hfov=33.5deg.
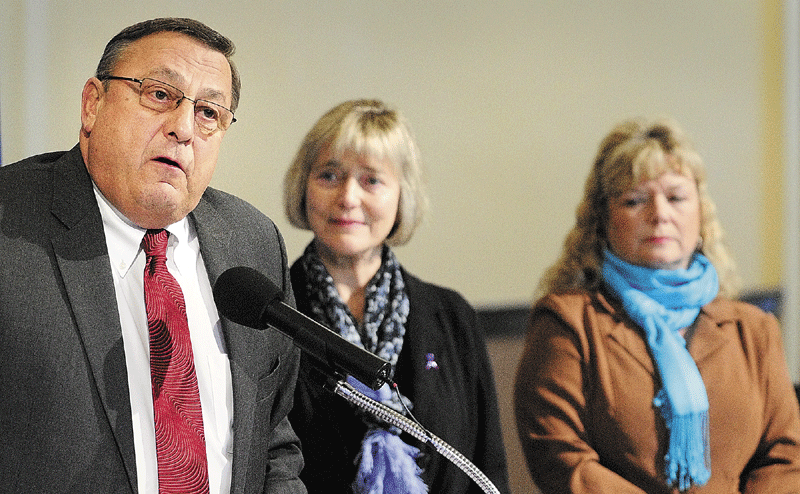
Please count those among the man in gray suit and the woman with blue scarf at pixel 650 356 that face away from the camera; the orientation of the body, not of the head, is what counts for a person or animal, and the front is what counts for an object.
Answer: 0

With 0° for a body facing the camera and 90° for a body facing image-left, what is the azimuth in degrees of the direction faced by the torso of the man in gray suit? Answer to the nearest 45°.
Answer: approximately 315°

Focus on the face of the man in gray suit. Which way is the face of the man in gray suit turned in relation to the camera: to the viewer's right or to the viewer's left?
to the viewer's right

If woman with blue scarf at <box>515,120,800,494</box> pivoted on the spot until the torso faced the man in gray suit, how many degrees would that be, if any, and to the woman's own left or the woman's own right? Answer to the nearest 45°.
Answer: approximately 45° to the woman's own right

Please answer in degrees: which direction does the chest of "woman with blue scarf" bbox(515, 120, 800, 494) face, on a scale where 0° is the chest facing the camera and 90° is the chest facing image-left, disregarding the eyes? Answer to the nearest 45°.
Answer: approximately 0°

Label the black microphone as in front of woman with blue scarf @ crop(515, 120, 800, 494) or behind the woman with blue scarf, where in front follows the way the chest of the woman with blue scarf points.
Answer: in front

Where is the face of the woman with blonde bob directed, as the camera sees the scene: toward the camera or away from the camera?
toward the camera

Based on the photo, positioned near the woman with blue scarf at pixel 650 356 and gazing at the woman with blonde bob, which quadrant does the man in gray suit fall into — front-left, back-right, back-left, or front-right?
front-left

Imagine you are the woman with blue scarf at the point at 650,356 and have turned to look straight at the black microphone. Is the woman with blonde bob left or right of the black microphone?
right
